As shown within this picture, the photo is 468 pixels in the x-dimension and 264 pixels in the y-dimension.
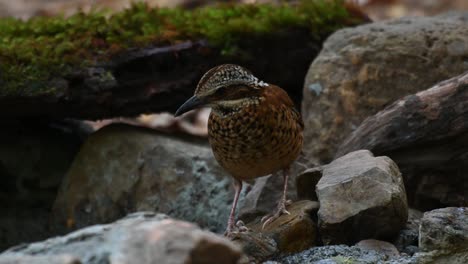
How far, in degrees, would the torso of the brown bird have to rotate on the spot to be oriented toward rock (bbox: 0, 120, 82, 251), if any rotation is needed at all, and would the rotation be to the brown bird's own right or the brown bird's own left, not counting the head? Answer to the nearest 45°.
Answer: approximately 90° to the brown bird's own right

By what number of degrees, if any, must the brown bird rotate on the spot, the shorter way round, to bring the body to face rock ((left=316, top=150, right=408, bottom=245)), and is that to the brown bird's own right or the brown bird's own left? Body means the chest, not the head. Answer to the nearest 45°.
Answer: approximately 90° to the brown bird's own left

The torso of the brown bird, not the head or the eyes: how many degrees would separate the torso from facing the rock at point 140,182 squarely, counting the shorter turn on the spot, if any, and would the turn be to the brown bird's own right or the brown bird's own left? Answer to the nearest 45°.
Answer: approximately 90° to the brown bird's own right

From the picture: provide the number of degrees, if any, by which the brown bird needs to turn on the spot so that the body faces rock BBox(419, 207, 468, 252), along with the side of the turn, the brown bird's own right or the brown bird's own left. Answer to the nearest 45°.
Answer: approximately 90° to the brown bird's own left

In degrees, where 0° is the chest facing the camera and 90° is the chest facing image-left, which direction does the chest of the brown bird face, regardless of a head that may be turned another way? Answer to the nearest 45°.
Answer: approximately 45°

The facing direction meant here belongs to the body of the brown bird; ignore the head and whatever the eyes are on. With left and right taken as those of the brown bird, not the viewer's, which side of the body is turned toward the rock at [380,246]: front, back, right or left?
left

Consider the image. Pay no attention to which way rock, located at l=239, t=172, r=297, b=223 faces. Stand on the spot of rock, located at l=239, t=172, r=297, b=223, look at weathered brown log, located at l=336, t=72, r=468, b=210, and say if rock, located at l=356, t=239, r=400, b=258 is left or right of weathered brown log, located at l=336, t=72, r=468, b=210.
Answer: right

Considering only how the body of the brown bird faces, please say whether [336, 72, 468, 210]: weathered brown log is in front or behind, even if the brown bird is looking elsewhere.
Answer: behind

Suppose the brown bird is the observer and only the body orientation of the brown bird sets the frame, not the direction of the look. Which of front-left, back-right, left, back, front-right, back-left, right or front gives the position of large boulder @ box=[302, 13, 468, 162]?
back
